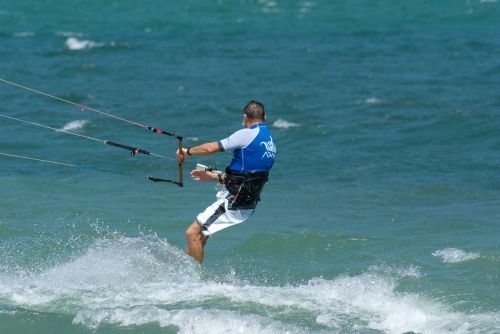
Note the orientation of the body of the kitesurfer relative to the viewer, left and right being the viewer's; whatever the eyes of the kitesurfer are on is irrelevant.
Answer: facing away from the viewer and to the left of the viewer
